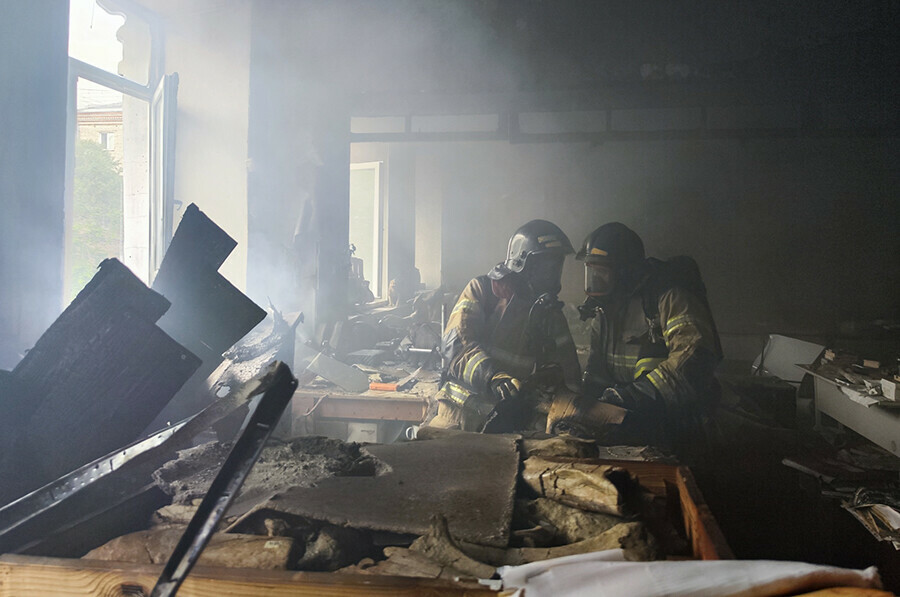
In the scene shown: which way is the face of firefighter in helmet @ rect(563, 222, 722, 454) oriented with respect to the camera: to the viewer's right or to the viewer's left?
to the viewer's left

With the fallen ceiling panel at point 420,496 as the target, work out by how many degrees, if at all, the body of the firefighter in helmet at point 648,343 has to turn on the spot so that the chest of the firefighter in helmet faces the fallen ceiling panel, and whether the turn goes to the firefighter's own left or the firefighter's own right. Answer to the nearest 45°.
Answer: approximately 45° to the firefighter's own left

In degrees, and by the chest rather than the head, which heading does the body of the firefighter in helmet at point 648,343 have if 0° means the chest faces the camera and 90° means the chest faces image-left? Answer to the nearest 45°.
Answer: approximately 45°

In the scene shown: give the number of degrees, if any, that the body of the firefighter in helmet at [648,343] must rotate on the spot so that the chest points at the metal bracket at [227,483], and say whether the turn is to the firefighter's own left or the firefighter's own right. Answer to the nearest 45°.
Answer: approximately 45° to the firefighter's own left
